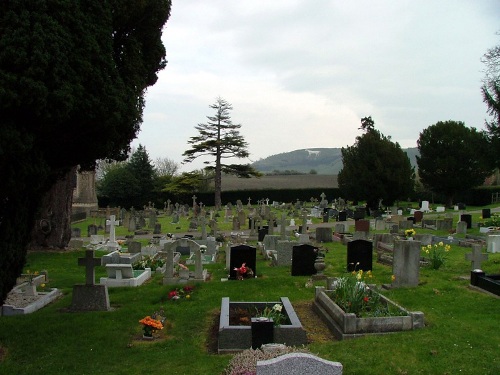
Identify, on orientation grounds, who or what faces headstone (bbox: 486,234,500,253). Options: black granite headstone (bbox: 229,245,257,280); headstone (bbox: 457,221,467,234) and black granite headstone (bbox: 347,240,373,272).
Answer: headstone (bbox: 457,221,467,234)

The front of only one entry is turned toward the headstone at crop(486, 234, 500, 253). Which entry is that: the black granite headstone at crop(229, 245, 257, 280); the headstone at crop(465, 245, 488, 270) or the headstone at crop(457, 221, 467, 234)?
the headstone at crop(457, 221, 467, 234)

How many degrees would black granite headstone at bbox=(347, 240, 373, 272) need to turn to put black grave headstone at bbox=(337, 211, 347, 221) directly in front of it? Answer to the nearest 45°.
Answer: approximately 180°

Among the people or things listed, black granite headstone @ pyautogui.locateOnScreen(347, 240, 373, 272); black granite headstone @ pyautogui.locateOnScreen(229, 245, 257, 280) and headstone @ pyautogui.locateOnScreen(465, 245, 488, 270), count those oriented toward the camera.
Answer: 3

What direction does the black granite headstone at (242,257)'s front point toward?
toward the camera

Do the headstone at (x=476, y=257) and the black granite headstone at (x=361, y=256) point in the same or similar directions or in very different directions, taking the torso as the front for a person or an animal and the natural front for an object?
same or similar directions

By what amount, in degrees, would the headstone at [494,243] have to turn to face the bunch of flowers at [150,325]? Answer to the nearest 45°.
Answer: approximately 45° to its right

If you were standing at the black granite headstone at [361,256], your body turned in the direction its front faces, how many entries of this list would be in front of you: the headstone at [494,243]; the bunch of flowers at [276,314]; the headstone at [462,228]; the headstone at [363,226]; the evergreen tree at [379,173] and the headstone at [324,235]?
1

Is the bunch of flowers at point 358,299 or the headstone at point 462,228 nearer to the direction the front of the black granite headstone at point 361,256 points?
the bunch of flowers

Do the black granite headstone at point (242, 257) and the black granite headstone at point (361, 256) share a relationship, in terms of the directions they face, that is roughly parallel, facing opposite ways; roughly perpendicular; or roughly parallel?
roughly parallel

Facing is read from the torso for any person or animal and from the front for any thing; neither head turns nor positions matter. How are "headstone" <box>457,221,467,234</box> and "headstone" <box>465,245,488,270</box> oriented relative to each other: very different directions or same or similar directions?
same or similar directions

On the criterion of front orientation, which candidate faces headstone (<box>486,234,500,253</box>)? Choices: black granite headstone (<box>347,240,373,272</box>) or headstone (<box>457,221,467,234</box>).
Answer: headstone (<box>457,221,467,234</box>)

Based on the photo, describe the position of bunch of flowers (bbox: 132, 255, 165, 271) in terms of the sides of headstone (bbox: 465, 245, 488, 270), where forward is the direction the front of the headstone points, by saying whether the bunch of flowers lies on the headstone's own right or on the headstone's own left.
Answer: on the headstone's own right

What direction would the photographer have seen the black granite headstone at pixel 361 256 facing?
facing the viewer

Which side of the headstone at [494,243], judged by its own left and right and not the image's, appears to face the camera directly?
front

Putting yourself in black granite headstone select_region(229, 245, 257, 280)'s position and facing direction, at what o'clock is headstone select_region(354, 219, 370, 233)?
The headstone is roughly at 7 o'clock from the black granite headstone.

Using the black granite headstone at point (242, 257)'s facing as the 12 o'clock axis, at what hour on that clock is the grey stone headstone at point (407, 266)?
The grey stone headstone is roughly at 10 o'clock from the black granite headstone.

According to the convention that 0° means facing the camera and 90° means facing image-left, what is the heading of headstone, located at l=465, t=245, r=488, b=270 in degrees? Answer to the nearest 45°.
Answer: approximately 0°

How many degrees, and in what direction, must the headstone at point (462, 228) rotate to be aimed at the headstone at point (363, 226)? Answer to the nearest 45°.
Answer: approximately 45° to its right
